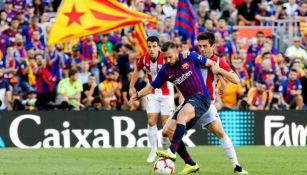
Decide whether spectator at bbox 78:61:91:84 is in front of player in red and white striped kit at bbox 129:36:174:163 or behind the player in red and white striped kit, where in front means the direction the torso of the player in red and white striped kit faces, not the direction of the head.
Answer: behind

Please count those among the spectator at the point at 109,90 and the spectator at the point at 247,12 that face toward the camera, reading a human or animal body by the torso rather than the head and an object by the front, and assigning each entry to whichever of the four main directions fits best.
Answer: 2

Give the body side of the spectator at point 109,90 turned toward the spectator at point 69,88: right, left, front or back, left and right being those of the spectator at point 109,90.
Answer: right

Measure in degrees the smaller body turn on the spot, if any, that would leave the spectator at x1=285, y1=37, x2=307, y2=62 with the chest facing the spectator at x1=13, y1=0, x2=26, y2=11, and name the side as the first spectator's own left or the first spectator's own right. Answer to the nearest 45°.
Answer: approximately 90° to the first spectator's own right

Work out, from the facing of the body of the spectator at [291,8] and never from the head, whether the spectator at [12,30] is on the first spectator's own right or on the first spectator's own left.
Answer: on the first spectator's own right
